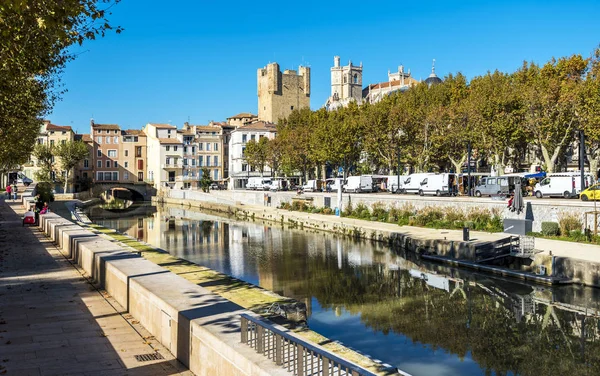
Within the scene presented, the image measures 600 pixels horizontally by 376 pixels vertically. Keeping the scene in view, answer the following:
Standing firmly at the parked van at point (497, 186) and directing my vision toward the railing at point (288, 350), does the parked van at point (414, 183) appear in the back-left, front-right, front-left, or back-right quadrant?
back-right

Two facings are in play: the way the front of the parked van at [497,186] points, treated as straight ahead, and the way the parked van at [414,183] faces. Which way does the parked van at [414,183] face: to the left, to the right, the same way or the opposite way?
the same way

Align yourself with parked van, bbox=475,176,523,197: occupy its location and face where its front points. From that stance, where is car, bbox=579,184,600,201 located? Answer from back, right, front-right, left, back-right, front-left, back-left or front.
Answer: back-left

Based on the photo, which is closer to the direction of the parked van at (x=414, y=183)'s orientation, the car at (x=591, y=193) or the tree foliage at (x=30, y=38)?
the tree foliage

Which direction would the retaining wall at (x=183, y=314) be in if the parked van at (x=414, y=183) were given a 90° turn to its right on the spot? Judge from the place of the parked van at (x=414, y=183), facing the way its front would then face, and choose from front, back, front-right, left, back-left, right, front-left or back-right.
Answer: back

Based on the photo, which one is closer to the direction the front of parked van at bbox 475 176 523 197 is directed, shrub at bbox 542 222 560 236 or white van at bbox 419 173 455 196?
the white van

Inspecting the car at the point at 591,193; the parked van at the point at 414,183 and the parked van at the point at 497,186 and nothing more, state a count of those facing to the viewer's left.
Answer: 3

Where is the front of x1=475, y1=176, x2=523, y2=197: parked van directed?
to the viewer's left

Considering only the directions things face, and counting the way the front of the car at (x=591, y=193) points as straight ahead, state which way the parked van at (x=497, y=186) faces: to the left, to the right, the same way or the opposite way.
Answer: the same way

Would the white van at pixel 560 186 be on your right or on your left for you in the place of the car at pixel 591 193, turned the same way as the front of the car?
on your right

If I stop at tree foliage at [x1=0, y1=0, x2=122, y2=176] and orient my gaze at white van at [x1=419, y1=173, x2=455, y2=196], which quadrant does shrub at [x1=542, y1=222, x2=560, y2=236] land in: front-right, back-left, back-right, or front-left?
front-right

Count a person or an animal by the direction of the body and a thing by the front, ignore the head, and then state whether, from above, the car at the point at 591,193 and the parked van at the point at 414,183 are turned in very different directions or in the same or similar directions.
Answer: same or similar directions

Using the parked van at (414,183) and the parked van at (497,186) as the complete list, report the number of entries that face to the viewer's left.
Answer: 2

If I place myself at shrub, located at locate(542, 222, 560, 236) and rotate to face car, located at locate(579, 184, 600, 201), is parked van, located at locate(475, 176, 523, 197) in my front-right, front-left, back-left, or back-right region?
front-left

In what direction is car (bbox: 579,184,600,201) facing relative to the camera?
to the viewer's left

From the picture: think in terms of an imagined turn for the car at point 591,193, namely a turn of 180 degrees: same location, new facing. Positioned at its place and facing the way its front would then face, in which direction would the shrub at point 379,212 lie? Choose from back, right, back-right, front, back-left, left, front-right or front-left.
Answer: back
